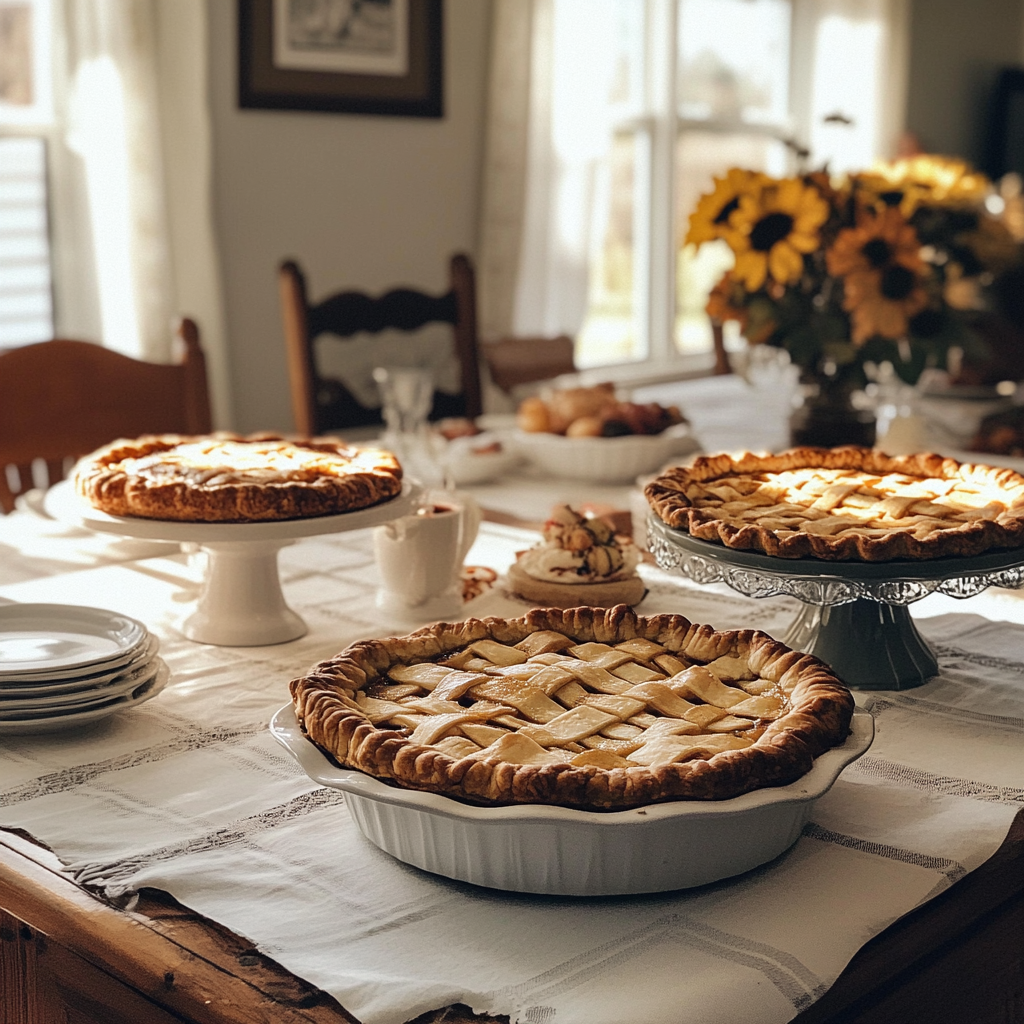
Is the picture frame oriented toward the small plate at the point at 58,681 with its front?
yes

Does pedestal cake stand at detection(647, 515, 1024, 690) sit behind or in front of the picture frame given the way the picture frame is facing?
in front

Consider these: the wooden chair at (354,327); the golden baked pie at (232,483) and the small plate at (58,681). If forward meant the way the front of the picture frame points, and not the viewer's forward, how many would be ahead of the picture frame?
3

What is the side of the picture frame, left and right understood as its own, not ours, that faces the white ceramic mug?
front

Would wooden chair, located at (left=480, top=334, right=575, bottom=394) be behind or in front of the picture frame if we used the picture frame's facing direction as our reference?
in front

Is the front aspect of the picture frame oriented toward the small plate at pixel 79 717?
yes

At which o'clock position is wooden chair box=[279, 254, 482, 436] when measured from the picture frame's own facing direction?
The wooden chair is roughly at 12 o'clock from the picture frame.

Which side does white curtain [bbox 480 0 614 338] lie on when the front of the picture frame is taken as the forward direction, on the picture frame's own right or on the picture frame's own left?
on the picture frame's own left

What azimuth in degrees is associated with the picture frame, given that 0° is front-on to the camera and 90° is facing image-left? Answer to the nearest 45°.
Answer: approximately 0°

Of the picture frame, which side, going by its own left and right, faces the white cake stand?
front

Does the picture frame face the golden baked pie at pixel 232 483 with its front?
yes
